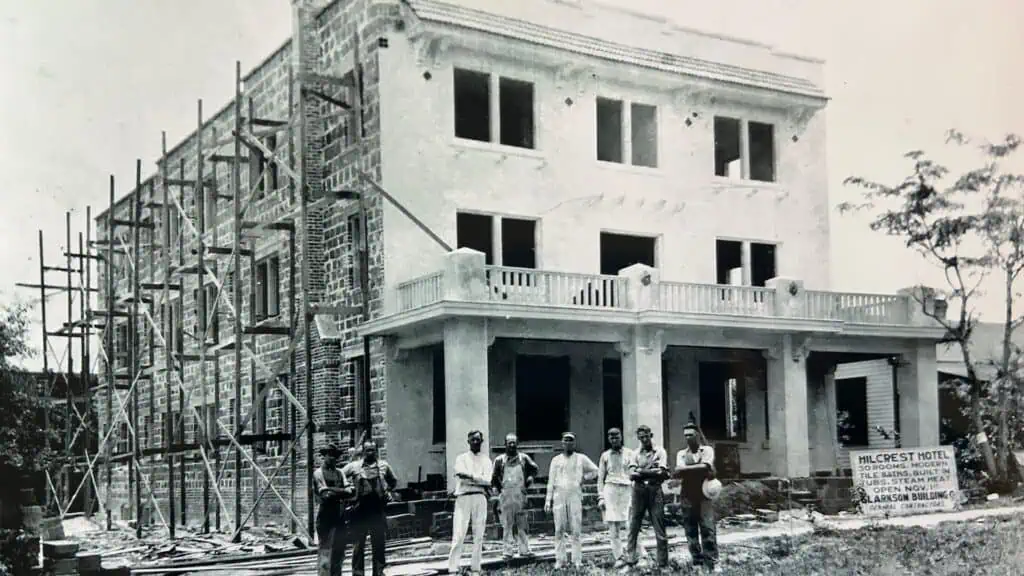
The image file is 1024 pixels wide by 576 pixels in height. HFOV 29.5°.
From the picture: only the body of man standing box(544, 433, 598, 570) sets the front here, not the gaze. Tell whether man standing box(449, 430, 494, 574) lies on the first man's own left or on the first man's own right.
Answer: on the first man's own right

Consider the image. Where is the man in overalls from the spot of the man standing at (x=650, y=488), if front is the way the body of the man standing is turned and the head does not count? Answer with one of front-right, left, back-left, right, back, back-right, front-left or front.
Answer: back-right

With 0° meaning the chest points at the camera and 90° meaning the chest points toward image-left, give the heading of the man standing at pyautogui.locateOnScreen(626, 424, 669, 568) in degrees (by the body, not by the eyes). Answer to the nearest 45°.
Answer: approximately 0°

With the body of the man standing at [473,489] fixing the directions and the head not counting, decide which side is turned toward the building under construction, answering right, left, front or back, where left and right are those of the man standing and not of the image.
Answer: back

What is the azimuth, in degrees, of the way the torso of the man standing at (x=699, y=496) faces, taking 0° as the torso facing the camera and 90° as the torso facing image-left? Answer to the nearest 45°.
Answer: approximately 45°

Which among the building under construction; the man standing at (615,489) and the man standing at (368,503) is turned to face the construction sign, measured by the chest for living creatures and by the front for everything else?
the building under construction
